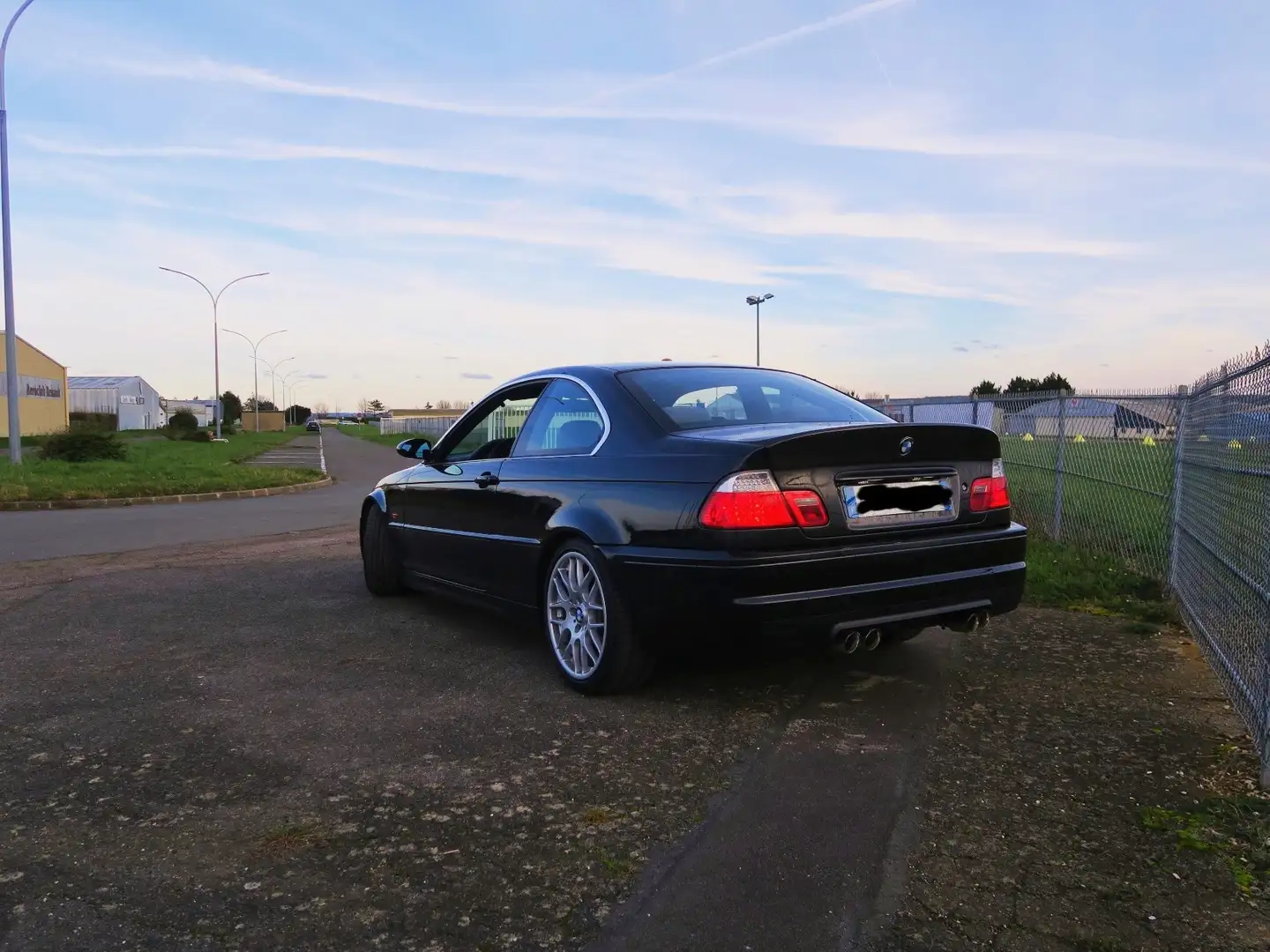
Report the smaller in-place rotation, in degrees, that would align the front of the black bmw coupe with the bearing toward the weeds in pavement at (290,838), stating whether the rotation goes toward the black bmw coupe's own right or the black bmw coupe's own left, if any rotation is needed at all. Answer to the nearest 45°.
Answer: approximately 90° to the black bmw coupe's own left

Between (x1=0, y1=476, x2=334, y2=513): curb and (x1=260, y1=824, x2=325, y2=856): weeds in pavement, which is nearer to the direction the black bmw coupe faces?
the curb

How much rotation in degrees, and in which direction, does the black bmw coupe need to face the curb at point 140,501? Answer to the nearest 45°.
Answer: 0° — it already faces it

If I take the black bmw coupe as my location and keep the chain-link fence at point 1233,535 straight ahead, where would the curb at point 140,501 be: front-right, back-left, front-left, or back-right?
back-left

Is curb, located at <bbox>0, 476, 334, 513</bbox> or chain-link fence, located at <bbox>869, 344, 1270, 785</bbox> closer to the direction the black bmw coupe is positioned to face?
the curb

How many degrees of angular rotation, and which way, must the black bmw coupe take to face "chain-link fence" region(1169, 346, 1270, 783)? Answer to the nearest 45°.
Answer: approximately 135° to its right

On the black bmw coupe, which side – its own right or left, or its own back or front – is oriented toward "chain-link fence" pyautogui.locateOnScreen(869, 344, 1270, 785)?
right

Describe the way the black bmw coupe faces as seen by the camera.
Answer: facing away from the viewer and to the left of the viewer
